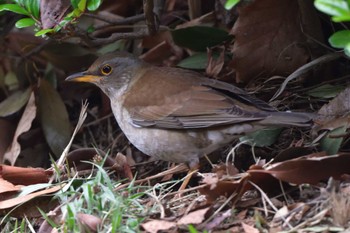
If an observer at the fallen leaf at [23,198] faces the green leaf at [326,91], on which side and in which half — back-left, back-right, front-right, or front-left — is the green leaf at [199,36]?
front-left

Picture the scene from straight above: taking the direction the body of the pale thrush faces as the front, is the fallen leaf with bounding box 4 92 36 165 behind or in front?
in front

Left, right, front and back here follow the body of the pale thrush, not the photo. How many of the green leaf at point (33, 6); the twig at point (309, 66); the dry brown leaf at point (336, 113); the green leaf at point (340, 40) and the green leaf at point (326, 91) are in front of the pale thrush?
1

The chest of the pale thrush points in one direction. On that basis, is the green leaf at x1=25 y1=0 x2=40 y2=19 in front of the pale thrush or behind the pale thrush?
in front

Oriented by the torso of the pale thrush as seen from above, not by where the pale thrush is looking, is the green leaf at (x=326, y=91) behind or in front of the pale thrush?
behind

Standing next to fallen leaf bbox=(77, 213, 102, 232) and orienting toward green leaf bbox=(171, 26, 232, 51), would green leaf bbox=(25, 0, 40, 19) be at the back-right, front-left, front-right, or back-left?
front-left

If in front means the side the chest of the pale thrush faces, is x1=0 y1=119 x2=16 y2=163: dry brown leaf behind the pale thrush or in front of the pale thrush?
in front

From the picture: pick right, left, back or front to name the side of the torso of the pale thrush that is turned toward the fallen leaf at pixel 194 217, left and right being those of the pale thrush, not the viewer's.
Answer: left

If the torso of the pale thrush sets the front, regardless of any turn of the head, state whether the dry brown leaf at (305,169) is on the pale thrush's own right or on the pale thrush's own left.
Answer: on the pale thrush's own left

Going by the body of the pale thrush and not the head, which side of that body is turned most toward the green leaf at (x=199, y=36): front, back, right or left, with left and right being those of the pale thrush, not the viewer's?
right

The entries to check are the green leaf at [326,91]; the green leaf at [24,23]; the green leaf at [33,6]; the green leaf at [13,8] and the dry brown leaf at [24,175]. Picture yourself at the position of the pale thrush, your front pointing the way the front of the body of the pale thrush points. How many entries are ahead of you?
4

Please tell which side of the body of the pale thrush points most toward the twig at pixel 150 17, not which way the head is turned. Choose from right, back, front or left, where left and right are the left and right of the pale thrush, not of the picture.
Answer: right

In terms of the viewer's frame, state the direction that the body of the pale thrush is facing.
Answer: to the viewer's left

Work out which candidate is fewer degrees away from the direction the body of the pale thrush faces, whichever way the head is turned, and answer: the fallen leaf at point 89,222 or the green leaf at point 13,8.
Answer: the green leaf

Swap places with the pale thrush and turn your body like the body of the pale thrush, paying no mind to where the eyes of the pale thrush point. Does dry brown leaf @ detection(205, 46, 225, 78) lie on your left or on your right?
on your right
